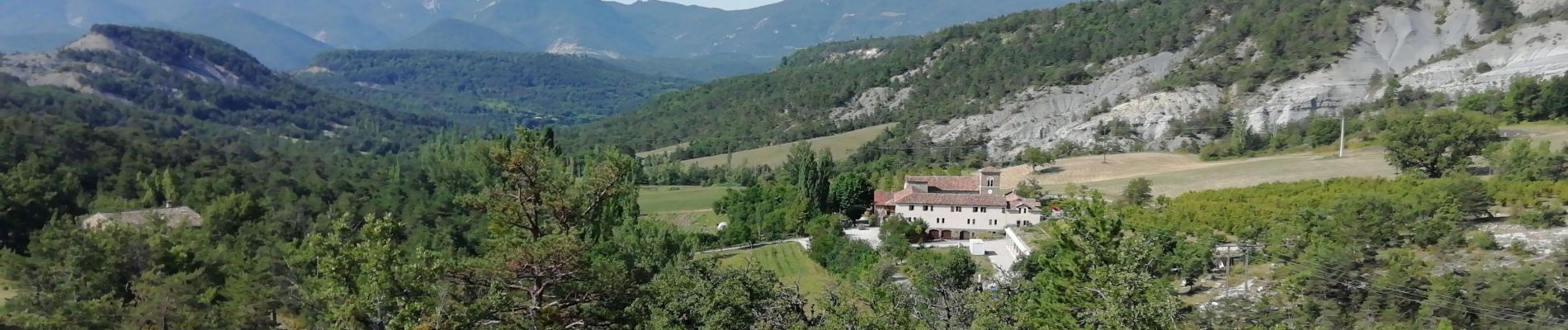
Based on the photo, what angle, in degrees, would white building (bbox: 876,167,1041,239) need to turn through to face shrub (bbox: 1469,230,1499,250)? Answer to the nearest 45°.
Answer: approximately 45° to its left

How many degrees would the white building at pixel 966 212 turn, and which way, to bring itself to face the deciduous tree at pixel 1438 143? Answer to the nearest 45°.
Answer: approximately 90° to its left

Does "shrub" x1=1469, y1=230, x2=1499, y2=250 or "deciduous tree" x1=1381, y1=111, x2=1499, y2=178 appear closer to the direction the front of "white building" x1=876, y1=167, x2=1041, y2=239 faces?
the shrub

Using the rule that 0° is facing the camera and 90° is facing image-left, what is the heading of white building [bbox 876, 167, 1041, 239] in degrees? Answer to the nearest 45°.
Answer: approximately 0°
